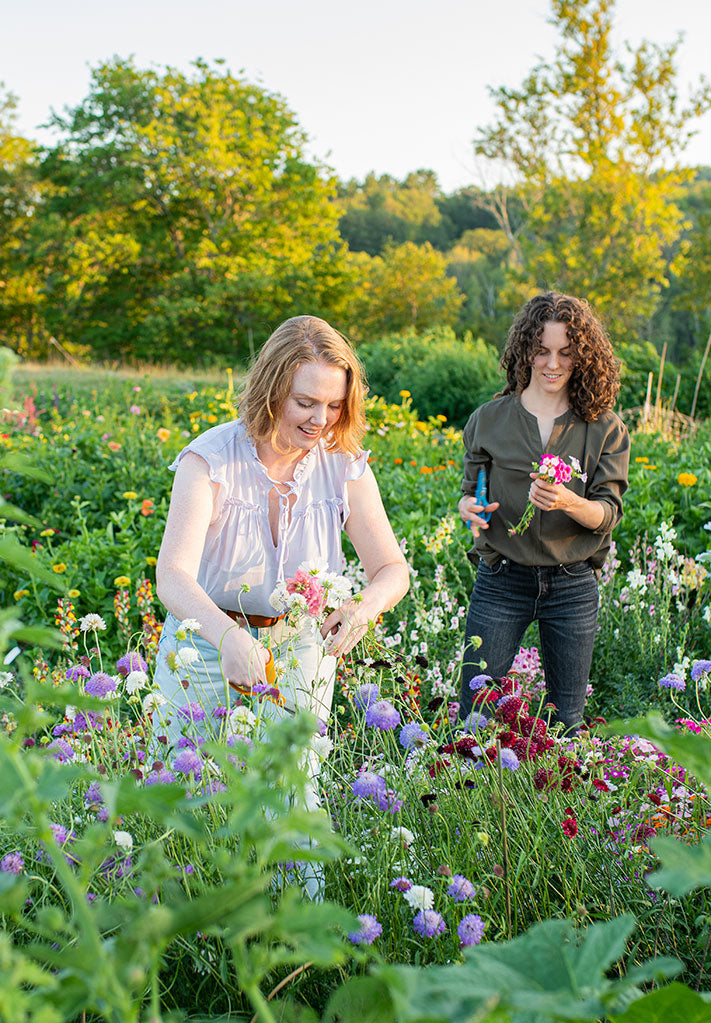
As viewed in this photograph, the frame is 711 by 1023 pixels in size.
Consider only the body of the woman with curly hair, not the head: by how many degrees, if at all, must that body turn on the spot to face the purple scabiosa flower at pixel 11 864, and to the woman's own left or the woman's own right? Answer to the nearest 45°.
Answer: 0° — they already face it

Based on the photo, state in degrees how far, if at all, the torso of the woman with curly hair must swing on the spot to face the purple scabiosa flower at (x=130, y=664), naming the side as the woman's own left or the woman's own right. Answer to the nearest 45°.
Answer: approximately 45° to the woman's own right

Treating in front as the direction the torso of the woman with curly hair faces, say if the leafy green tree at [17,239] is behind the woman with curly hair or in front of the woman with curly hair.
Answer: behind

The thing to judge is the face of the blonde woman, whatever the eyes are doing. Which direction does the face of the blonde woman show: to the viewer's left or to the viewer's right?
to the viewer's right

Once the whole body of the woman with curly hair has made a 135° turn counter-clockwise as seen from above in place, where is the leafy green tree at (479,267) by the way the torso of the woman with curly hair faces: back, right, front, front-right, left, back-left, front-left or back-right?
front-left

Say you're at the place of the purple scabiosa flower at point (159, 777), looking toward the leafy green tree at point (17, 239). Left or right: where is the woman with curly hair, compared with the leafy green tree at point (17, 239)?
right

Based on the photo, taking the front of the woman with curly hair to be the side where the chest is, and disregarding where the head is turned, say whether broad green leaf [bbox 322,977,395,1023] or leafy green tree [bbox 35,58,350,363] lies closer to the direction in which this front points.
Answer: the broad green leaf

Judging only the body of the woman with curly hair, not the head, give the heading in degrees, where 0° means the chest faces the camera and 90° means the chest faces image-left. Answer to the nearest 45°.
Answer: approximately 0°

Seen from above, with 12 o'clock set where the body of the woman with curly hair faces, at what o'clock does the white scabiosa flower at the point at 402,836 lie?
The white scabiosa flower is roughly at 12 o'clock from the woman with curly hair.
